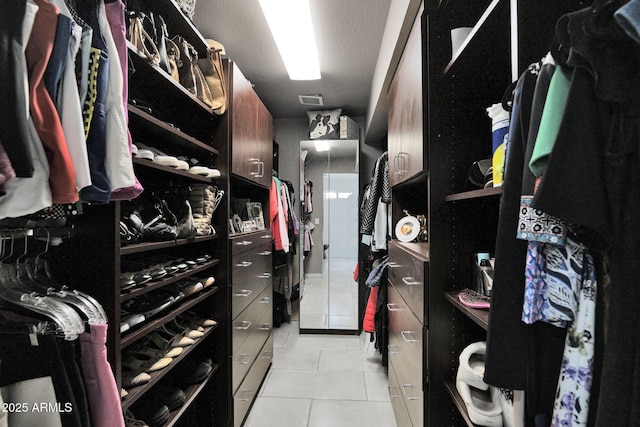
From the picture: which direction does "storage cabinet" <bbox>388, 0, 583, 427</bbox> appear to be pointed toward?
to the viewer's left

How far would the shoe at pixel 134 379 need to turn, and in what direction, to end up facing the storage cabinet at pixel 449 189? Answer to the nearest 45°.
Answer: approximately 45° to its left

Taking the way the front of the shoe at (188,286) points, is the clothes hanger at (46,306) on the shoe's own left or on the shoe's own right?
on the shoe's own right

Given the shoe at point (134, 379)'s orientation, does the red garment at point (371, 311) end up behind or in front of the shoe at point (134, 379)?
in front

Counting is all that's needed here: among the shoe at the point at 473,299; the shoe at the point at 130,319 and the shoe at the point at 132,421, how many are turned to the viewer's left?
1

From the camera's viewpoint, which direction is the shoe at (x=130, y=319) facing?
to the viewer's right

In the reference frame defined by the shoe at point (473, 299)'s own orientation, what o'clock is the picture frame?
The picture frame is roughly at 1 o'clock from the shoe.

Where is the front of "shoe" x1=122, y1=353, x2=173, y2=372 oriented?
to the viewer's right

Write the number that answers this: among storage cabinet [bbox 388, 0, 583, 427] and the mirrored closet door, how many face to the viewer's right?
0

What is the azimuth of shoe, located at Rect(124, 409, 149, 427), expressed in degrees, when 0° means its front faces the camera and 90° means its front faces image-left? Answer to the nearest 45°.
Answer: approximately 270°

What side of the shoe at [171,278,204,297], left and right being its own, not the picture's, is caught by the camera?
right

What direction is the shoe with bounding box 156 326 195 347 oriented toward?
to the viewer's right

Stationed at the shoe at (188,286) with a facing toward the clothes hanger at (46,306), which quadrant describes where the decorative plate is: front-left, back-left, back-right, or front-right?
back-left
